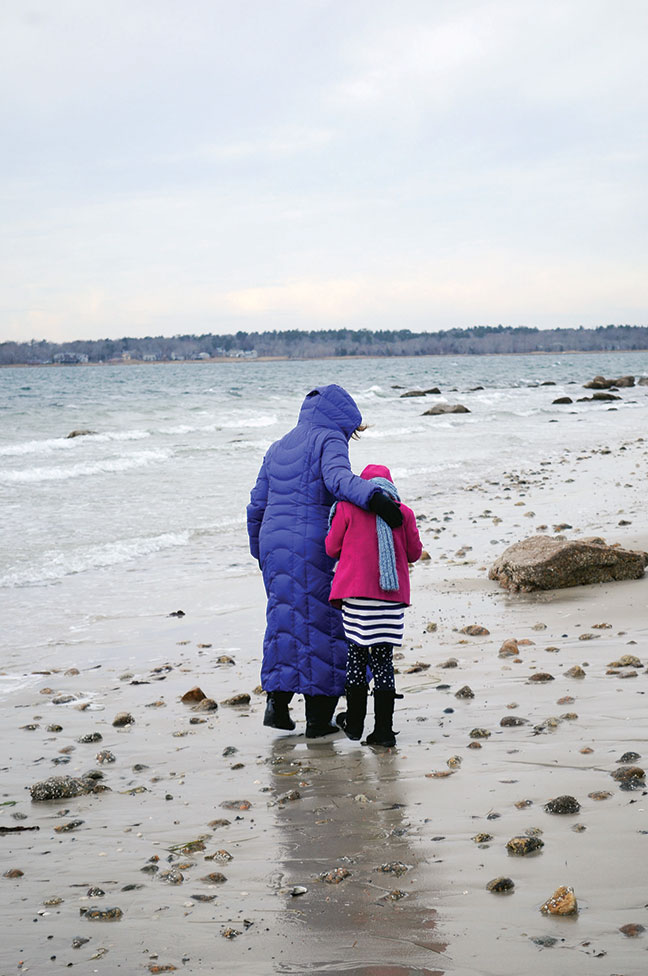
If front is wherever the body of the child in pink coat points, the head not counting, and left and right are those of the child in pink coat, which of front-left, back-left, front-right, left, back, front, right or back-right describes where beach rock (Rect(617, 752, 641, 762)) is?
back-right

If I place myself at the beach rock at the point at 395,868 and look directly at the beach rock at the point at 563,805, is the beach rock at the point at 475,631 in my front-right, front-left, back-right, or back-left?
front-left

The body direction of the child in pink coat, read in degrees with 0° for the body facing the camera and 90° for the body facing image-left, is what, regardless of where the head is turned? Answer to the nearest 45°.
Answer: approximately 180°

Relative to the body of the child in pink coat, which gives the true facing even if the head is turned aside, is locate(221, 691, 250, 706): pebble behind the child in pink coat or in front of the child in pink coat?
in front

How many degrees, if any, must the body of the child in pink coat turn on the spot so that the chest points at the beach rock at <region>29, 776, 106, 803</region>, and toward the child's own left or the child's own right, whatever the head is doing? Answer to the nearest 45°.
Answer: approximately 135° to the child's own left

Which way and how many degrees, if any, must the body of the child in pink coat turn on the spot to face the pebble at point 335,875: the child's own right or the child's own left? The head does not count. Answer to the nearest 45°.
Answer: approximately 180°

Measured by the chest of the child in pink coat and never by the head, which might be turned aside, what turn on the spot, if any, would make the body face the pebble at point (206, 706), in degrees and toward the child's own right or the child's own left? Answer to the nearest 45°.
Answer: approximately 45° to the child's own left

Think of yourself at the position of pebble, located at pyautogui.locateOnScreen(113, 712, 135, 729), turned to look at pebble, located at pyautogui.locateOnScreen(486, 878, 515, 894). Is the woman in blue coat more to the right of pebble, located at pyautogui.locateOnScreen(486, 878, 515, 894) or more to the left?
left

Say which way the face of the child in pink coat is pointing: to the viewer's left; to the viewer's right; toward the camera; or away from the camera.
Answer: away from the camera
